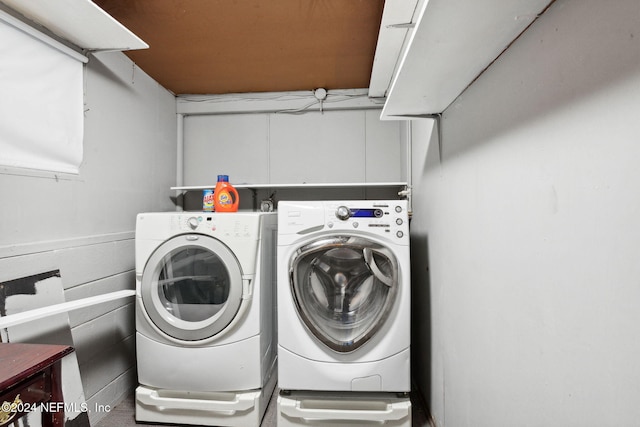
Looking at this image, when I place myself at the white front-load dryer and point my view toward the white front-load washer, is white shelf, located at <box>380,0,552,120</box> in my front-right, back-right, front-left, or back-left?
front-right

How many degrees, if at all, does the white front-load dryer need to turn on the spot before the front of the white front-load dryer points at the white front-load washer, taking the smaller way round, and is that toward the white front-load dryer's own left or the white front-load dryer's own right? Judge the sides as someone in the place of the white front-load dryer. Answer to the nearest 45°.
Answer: approximately 45° to the white front-load dryer's own left

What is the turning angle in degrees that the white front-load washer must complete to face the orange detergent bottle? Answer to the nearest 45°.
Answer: approximately 135° to its right

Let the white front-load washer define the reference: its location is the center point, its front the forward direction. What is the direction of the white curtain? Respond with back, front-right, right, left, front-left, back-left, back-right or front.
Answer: right

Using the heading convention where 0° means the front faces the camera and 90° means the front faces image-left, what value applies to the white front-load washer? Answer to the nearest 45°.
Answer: approximately 0°

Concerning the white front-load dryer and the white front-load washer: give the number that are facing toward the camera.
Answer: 2

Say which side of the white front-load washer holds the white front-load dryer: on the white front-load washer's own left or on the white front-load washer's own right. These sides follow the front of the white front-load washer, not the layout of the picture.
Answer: on the white front-load washer's own right

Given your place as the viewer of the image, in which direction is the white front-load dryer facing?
facing the viewer
